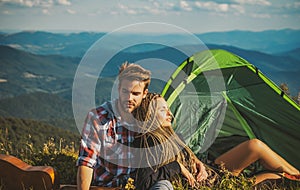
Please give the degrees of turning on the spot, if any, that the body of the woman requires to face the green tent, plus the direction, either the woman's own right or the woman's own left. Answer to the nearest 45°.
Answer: approximately 90° to the woman's own left

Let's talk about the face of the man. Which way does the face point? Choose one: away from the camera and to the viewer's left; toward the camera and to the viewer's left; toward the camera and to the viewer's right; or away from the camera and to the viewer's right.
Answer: toward the camera and to the viewer's right

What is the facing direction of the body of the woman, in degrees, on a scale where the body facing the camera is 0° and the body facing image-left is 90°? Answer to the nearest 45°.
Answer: approximately 270°
